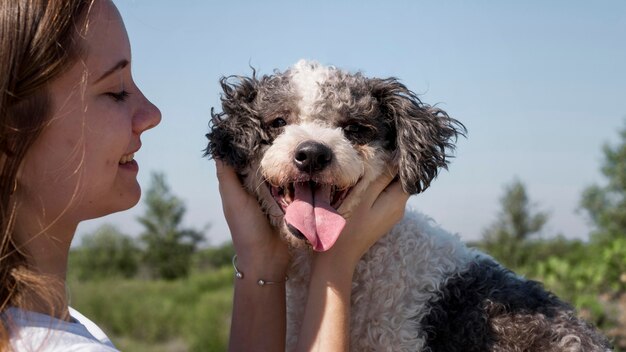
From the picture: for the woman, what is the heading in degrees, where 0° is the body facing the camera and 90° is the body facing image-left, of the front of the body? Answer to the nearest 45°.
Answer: approximately 270°

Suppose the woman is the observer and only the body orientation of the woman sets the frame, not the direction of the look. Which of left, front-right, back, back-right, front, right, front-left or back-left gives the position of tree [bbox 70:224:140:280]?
left

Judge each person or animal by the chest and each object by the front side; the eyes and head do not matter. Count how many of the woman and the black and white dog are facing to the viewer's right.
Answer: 1

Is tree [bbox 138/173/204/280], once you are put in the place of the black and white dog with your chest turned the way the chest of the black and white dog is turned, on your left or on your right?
on your right

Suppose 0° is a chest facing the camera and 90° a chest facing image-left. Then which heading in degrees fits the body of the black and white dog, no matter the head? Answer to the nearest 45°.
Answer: approximately 45°

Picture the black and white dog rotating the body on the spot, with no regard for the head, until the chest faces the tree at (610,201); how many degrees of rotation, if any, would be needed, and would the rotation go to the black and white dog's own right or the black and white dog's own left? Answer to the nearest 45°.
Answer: approximately 180°

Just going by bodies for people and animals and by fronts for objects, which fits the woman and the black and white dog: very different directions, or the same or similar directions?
very different directions

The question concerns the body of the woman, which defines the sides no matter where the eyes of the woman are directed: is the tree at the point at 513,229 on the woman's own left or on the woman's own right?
on the woman's own left

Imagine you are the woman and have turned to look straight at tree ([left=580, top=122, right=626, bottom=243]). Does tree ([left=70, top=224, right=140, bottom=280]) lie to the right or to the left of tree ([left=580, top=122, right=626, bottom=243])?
left

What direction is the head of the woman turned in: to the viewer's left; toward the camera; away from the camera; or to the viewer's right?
to the viewer's right

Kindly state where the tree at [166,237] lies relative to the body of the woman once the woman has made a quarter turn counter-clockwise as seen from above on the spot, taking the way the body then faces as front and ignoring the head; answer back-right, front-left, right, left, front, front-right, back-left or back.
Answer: front
